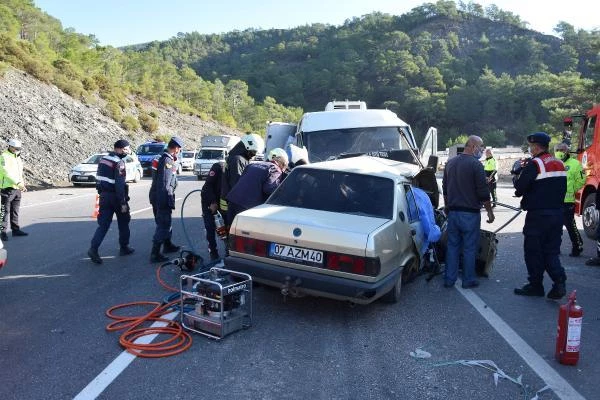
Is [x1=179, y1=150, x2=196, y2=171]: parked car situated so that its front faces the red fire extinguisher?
yes

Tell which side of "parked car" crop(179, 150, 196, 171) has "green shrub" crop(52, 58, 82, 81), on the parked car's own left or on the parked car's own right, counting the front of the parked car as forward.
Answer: on the parked car's own right

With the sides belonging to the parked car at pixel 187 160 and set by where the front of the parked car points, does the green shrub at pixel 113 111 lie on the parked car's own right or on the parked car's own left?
on the parked car's own right

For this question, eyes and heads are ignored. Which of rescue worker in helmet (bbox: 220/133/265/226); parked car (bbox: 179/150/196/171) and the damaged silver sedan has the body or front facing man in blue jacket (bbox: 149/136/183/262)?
the parked car

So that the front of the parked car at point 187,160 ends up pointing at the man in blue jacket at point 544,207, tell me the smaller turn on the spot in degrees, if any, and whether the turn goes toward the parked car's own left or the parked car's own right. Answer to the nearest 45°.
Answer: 0° — it already faces them

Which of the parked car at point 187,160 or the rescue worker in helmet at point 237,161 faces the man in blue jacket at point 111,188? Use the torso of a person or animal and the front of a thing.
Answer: the parked car

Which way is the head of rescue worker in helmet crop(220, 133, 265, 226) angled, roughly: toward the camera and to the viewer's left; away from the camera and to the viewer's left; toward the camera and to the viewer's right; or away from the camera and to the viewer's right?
away from the camera and to the viewer's right

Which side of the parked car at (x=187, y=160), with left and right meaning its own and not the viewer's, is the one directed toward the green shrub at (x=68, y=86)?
right
